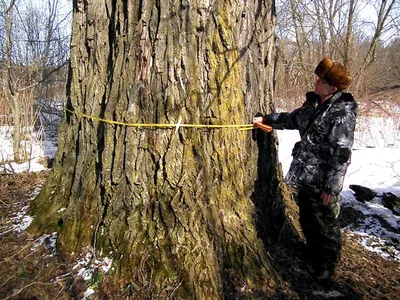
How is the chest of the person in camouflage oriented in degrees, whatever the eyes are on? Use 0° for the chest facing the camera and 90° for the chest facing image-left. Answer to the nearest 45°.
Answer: approximately 45°

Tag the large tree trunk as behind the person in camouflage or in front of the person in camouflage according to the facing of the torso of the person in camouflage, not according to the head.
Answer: in front

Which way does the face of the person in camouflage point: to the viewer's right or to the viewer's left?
to the viewer's left
